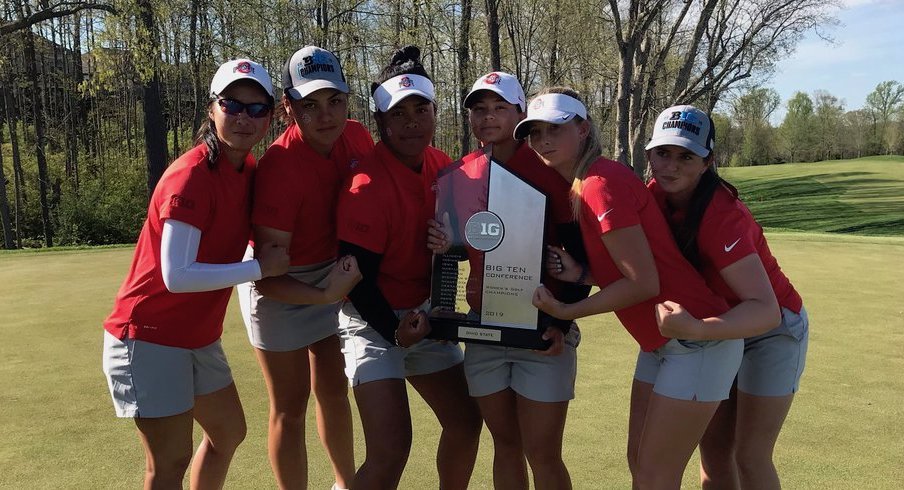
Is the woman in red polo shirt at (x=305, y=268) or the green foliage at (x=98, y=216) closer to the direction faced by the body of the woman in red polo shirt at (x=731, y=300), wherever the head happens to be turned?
the woman in red polo shirt

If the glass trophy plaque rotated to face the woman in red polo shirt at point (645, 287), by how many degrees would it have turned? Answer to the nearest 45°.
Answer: approximately 90° to its left

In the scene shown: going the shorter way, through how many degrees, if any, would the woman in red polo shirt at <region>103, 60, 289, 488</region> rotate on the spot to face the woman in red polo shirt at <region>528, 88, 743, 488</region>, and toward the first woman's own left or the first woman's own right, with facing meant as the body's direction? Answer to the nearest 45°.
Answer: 0° — they already face them

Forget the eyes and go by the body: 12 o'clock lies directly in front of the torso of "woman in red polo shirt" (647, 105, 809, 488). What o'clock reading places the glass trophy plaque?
The glass trophy plaque is roughly at 1 o'clock from the woman in red polo shirt.

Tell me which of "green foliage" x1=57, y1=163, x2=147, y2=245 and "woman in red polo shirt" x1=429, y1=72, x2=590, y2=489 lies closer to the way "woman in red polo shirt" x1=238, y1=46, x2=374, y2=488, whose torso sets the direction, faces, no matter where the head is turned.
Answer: the woman in red polo shirt

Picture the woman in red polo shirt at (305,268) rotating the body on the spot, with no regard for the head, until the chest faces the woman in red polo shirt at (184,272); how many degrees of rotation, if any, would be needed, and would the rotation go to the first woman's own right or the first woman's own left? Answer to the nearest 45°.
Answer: approximately 90° to the first woman's own right

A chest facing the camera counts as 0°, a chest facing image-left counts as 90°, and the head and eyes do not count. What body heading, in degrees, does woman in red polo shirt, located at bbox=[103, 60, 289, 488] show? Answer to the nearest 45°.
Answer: approximately 315°

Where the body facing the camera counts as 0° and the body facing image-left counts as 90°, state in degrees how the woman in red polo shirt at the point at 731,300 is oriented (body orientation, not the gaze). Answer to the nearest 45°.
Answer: approximately 45°

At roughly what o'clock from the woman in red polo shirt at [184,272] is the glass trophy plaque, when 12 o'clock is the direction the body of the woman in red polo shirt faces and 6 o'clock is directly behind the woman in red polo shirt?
The glass trophy plaque is roughly at 11 o'clock from the woman in red polo shirt.

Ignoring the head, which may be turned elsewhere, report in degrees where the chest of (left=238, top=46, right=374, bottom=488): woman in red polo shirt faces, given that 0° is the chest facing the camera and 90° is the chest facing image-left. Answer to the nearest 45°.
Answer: approximately 315°
